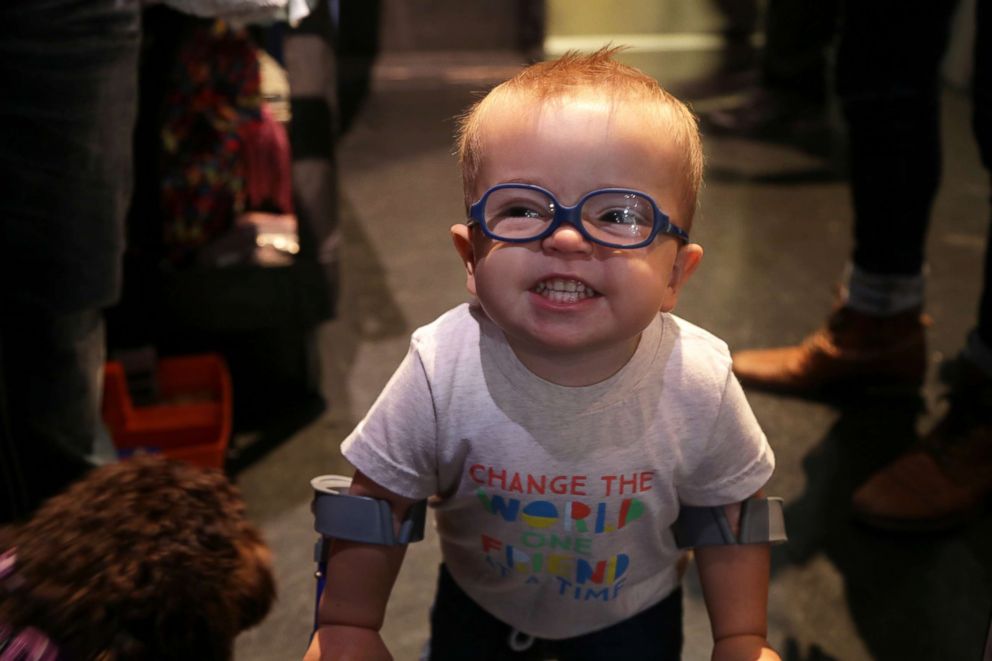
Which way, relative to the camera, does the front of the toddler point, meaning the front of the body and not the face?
toward the camera

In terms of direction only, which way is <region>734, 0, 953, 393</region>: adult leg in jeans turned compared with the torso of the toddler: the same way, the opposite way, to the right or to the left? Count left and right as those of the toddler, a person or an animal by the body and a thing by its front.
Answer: to the right

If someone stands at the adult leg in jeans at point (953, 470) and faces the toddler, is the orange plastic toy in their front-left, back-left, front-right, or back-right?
front-right

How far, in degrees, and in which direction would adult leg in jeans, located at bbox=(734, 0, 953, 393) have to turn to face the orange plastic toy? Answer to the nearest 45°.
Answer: approximately 45° to its left

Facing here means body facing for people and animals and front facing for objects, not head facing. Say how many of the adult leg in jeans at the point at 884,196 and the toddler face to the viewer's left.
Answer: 1

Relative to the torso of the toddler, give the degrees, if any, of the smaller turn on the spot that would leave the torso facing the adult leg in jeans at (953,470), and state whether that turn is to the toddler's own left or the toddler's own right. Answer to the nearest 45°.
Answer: approximately 135° to the toddler's own left

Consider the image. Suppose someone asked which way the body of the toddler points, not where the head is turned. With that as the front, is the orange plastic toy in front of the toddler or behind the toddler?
behind

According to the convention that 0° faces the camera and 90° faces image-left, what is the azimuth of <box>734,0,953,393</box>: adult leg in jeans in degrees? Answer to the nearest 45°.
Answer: approximately 90°
